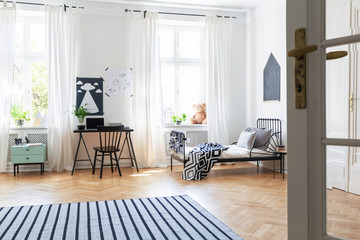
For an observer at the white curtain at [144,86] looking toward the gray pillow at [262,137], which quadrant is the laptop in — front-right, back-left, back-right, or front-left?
back-right

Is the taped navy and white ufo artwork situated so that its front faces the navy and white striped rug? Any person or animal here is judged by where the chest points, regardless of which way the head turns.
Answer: yes

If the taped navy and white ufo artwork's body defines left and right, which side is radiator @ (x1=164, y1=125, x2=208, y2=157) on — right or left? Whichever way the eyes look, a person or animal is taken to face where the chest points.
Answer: on its left

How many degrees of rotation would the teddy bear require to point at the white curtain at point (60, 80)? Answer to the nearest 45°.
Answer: approximately 45° to its right

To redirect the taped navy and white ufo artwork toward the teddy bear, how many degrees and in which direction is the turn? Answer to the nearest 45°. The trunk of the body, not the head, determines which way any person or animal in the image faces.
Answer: approximately 90° to its left

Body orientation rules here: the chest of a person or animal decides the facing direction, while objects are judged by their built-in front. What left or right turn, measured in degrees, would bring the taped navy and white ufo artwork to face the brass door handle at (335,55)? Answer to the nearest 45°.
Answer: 0° — it already faces it

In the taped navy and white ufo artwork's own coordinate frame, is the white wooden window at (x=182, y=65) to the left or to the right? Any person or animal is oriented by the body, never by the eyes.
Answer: on its left

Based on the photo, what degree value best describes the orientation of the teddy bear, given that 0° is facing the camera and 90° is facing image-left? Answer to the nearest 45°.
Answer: approximately 0°

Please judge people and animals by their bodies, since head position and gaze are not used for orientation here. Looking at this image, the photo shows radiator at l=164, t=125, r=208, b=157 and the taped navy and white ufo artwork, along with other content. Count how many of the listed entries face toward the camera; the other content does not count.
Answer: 2

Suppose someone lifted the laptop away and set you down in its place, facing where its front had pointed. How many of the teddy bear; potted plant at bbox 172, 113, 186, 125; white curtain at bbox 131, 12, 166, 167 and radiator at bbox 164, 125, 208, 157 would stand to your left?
4

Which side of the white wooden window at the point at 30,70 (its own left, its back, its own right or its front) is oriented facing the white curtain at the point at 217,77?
left
